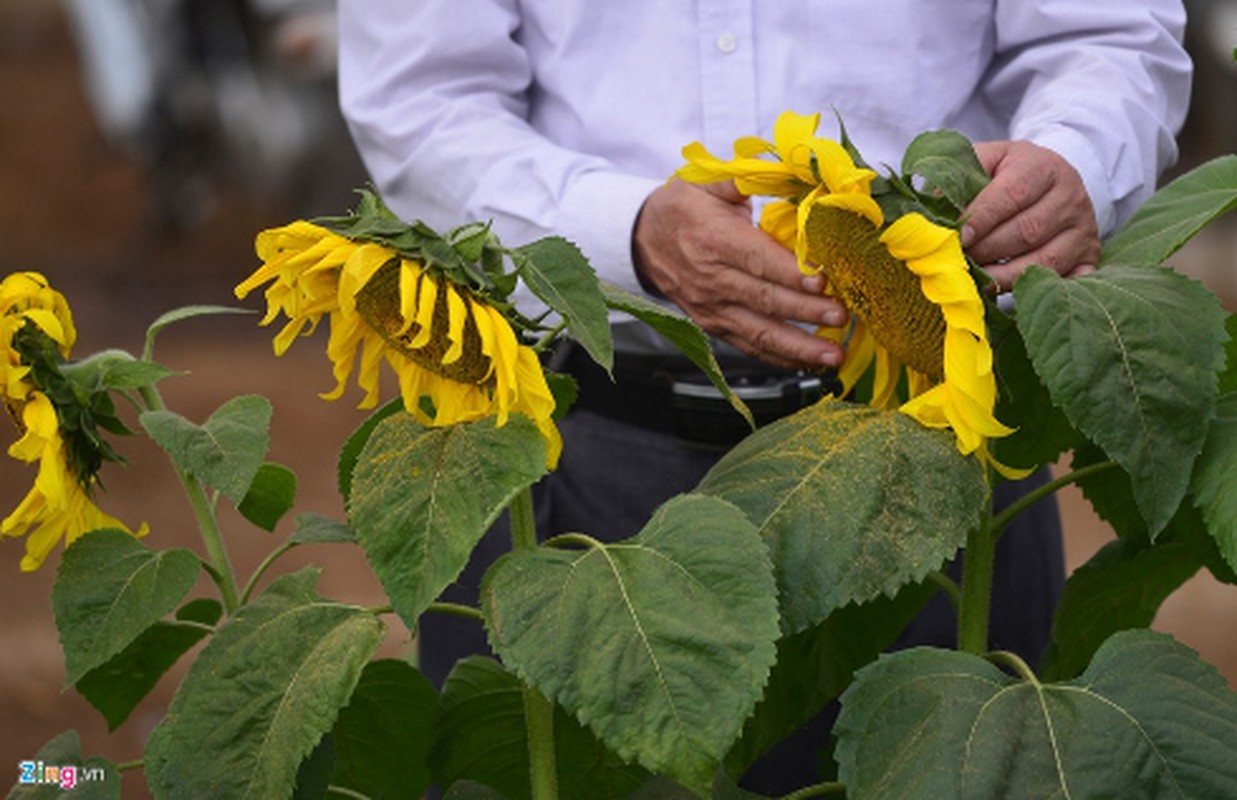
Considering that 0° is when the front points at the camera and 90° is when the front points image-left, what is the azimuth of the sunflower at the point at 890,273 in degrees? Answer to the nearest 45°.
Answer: approximately 45°

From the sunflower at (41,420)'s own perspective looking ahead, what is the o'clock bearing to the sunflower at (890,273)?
the sunflower at (890,273) is roughly at 7 o'clock from the sunflower at (41,420).

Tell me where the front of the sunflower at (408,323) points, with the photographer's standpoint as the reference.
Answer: facing the viewer and to the left of the viewer

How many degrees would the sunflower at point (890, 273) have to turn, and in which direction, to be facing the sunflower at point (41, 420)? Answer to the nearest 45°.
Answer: approximately 45° to its right

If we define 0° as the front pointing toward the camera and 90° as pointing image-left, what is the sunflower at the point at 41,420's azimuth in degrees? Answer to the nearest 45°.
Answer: approximately 90°

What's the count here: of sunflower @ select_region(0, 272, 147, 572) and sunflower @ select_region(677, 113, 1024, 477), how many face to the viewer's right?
0
